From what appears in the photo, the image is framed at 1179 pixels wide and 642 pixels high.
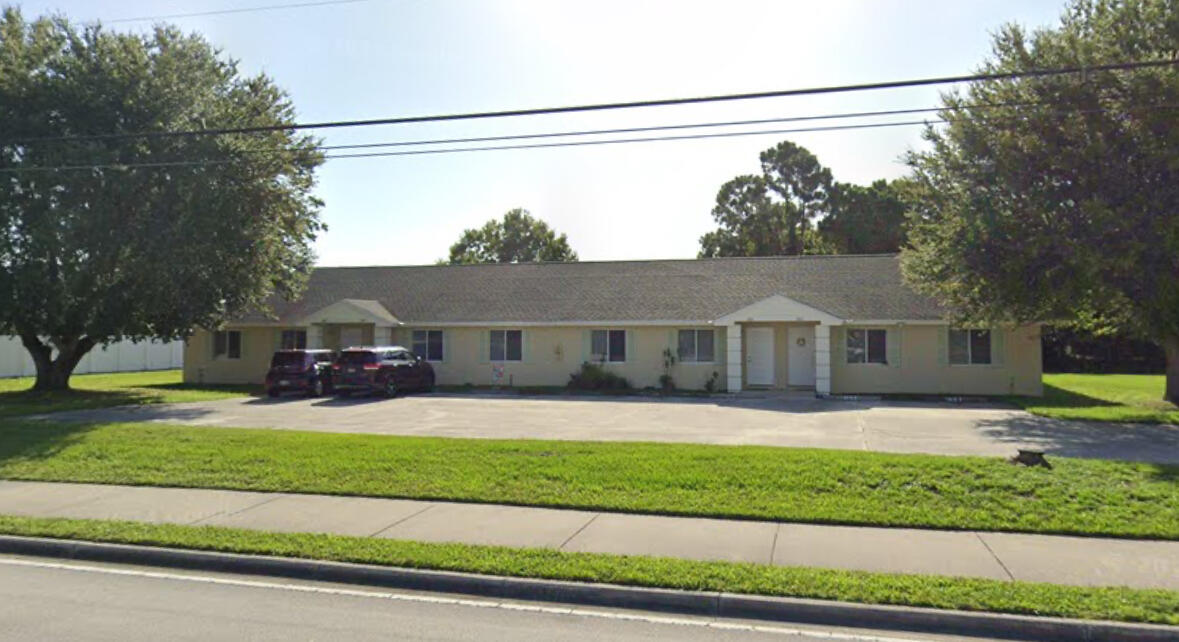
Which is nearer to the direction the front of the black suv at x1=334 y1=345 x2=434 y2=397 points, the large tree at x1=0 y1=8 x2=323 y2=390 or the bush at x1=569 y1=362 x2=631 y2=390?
the bush

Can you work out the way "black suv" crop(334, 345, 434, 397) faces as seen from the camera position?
facing away from the viewer and to the right of the viewer

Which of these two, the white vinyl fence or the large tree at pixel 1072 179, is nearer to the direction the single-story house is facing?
the large tree

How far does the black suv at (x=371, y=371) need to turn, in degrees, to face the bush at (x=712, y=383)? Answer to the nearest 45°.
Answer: approximately 45° to its right

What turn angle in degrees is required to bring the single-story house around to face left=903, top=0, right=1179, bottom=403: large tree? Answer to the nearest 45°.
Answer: approximately 45° to its left

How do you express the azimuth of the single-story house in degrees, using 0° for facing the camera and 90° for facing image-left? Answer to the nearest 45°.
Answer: approximately 0°

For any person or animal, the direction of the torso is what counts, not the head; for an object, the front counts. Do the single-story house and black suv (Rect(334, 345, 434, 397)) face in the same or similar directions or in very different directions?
very different directions

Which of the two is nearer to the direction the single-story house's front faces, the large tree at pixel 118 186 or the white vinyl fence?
the large tree

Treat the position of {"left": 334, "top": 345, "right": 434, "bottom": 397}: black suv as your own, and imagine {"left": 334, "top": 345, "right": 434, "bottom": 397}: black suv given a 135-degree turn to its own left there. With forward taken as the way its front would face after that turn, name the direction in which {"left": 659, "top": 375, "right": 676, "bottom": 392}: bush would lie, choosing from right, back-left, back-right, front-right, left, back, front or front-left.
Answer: back

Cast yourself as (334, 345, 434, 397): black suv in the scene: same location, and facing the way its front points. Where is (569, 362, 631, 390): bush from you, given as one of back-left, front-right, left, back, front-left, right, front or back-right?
front-right

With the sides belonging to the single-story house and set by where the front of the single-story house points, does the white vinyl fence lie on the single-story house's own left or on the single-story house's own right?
on the single-story house's own right

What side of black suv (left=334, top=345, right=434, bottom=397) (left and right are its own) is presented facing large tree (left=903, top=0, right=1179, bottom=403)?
right
